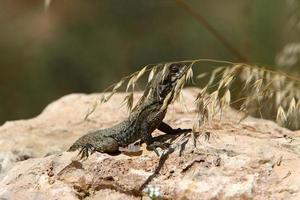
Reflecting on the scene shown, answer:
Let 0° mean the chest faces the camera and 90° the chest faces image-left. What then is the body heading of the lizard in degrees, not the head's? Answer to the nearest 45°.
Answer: approximately 270°
